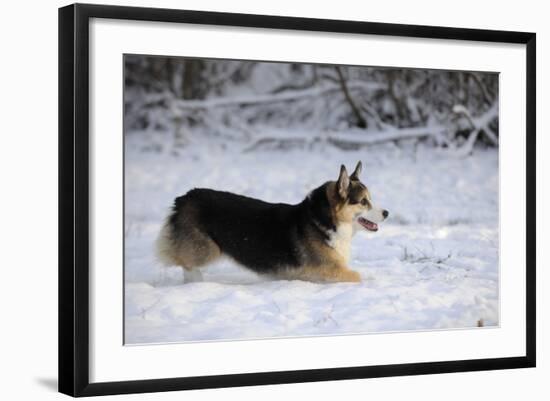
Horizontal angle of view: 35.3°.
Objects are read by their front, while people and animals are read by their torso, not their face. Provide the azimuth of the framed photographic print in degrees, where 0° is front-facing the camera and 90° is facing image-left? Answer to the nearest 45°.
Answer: approximately 315°
